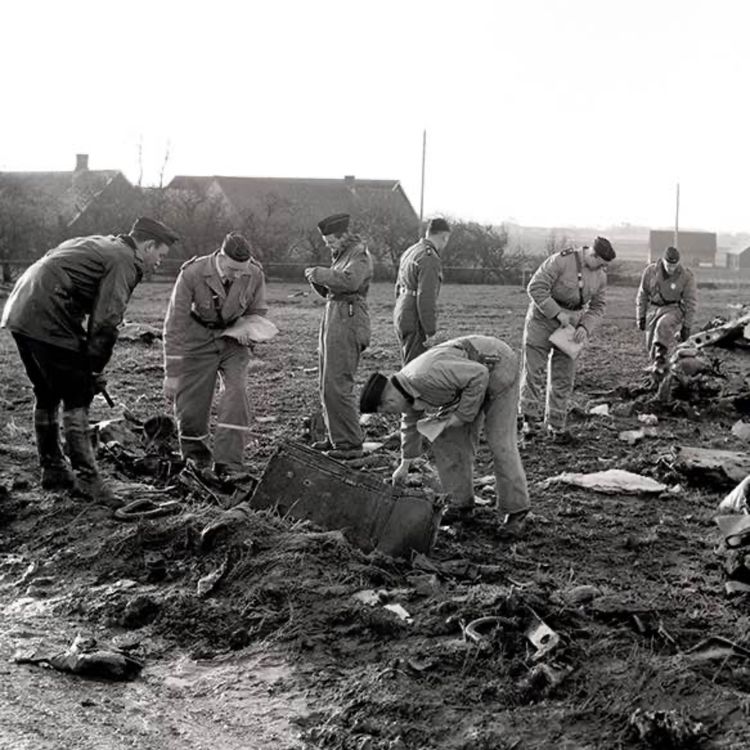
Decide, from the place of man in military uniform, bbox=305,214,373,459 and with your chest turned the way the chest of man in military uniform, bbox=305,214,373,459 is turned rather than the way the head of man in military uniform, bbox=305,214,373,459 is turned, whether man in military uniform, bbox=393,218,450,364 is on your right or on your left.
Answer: on your right

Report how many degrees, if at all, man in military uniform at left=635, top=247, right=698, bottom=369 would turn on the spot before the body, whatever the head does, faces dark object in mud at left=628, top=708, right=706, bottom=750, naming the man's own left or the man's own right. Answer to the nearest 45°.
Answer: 0° — they already face it

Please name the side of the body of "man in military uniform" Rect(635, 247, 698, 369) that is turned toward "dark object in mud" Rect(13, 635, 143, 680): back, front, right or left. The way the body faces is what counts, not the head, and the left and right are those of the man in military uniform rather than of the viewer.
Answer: front

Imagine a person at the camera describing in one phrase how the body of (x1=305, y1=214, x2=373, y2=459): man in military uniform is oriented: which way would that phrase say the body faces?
to the viewer's left

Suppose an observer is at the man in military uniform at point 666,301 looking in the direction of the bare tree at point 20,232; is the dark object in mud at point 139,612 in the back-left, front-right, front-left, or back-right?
back-left

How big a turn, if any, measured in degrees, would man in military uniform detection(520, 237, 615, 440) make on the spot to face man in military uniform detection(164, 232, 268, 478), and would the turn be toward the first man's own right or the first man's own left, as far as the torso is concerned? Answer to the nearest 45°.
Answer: approximately 90° to the first man's own right

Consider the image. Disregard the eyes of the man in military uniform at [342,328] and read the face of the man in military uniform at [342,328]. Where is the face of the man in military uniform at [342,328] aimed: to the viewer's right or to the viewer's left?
to the viewer's left

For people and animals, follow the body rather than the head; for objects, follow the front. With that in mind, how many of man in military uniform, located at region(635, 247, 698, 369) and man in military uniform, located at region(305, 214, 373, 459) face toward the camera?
1

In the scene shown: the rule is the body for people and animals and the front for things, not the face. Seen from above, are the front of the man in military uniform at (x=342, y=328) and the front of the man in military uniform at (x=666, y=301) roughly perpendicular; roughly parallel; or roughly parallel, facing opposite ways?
roughly perpendicular

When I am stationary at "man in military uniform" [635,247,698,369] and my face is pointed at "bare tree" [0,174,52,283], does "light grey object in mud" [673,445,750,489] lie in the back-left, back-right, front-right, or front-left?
back-left

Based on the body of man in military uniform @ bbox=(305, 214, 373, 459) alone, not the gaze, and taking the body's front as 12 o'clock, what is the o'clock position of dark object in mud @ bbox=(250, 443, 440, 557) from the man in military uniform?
The dark object in mud is roughly at 9 o'clock from the man in military uniform.

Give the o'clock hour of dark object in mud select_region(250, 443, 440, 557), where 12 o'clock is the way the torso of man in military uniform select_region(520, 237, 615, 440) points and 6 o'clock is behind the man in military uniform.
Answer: The dark object in mud is roughly at 2 o'clock from the man in military uniform.

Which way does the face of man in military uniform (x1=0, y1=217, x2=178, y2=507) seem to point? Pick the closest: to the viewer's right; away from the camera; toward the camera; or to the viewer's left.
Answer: to the viewer's right
